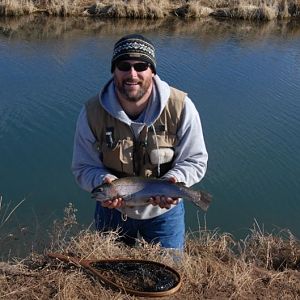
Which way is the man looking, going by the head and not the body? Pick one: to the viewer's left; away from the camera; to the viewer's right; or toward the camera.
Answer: toward the camera

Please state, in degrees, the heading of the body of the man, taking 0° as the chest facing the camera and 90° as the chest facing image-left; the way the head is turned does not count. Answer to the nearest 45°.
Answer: approximately 0°
